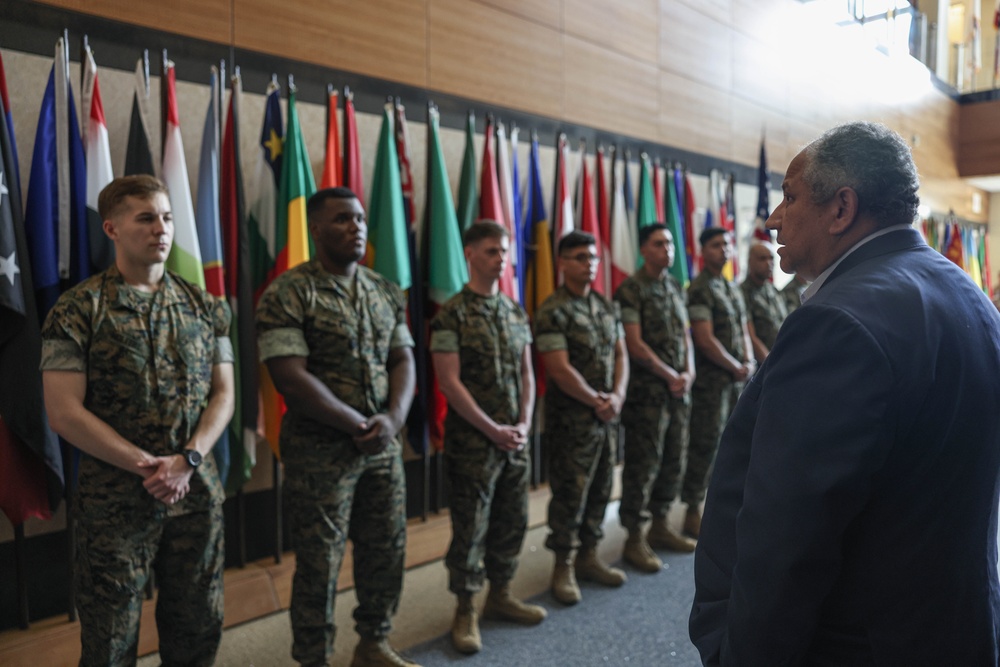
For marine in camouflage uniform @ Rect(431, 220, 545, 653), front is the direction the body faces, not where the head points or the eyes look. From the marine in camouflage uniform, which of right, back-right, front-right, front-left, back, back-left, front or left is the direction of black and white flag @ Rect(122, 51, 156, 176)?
back-right

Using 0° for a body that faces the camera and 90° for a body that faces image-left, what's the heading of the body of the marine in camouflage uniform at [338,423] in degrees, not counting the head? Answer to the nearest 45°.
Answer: approximately 315°

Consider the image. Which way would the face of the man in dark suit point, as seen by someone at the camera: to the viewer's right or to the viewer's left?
to the viewer's left

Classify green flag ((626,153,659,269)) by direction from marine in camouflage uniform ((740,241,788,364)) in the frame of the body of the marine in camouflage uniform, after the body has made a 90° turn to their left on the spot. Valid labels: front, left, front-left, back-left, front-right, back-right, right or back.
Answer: back-left

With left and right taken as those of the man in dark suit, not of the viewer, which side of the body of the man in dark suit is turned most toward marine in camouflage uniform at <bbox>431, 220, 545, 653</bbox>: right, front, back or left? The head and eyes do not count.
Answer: front

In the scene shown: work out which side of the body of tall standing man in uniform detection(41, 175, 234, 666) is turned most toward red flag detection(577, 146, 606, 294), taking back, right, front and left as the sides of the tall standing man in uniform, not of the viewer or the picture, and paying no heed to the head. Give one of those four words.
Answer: left

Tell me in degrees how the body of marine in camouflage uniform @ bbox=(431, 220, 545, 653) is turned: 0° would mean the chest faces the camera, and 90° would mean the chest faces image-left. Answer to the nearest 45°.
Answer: approximately 315°

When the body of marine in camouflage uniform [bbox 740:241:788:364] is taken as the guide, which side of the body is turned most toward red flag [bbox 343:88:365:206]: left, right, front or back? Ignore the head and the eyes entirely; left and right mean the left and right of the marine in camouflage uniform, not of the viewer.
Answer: right

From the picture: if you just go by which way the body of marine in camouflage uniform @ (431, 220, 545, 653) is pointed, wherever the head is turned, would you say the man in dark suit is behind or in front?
in front

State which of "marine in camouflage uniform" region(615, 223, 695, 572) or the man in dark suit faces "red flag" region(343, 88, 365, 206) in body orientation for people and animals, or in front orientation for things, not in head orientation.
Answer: the man in dark suit

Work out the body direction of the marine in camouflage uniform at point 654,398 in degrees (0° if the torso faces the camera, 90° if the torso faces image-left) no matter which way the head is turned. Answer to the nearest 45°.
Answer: approximately 315°

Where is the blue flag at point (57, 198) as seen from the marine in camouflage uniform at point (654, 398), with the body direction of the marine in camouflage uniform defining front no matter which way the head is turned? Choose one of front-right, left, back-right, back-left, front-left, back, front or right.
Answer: right

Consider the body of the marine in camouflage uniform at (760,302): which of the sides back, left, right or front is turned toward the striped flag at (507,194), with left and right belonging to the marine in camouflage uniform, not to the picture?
right

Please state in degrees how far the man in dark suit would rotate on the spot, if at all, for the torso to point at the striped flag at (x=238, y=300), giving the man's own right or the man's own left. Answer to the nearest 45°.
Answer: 0° — they already face it
